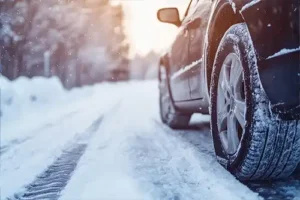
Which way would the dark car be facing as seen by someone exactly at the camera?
facing away from the viewer and to the left of the viewer
